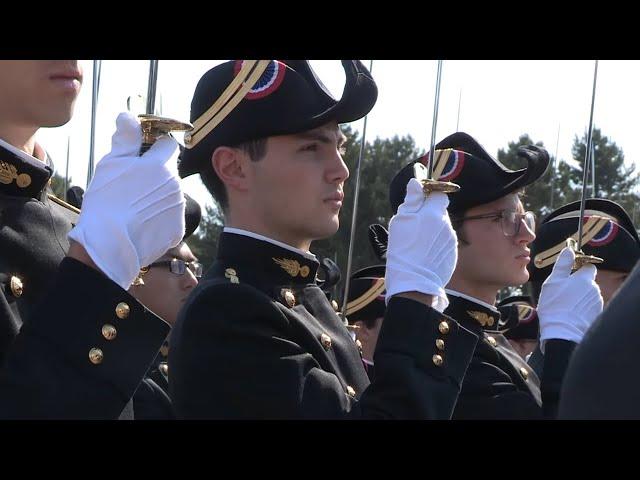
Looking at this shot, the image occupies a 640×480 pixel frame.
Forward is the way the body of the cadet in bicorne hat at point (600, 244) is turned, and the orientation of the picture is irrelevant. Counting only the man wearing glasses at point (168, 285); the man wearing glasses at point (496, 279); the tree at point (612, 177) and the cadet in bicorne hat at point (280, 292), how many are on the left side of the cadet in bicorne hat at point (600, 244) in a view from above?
1

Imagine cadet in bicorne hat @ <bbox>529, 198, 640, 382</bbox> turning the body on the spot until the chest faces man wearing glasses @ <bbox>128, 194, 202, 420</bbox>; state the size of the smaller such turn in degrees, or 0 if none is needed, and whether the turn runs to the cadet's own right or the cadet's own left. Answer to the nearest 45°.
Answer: approximately 135° to the cadet's own right

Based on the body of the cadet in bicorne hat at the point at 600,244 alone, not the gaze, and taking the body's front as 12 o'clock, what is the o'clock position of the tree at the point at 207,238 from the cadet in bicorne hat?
The tree is roughly at 8 o'clock from the cadet in bicorne hat.

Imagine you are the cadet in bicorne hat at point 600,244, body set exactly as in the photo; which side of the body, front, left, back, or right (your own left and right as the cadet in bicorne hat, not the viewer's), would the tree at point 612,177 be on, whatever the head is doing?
left

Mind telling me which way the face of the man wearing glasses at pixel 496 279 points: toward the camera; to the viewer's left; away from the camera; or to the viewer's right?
to the viewer's right

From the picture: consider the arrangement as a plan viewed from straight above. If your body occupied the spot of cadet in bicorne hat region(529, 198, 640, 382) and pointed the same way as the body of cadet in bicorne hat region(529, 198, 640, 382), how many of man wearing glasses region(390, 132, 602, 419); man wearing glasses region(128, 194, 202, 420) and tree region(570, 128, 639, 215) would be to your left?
1

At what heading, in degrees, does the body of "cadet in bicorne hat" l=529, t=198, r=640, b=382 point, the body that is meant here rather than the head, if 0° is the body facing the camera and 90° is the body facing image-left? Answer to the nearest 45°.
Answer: approximately 270°

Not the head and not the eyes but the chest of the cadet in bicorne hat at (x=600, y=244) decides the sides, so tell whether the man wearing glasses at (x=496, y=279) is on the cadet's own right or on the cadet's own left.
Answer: on the cadet's own right
